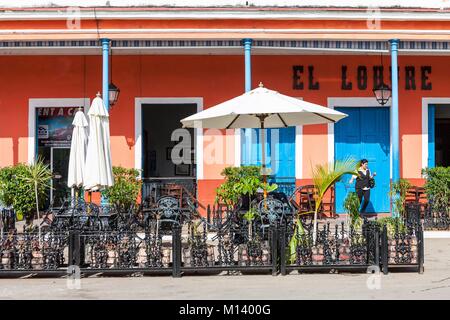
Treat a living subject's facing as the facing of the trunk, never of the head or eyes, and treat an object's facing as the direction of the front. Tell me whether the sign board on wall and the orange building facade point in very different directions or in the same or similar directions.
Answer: same or similar directions

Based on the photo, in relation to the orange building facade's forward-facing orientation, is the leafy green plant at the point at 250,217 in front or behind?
in front

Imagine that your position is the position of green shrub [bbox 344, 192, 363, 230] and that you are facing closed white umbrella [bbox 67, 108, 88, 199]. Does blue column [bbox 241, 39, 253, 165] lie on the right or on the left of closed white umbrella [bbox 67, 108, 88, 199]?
right

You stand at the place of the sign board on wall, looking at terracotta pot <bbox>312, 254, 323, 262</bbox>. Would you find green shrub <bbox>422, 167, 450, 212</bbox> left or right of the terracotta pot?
left

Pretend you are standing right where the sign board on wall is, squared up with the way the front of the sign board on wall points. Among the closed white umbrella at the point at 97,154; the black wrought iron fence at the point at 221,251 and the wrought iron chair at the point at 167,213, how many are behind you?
0

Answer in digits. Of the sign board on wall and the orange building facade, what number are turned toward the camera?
2

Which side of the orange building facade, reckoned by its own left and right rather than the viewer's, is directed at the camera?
front

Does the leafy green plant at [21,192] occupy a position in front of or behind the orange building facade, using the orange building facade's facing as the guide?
in front

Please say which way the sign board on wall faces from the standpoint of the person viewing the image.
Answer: facing the viewer

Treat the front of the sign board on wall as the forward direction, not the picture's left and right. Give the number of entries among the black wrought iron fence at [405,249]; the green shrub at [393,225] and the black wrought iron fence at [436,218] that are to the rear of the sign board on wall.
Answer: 0

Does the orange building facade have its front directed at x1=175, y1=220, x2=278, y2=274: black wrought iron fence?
yes

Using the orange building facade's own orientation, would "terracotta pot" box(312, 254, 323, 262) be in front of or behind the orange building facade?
in front

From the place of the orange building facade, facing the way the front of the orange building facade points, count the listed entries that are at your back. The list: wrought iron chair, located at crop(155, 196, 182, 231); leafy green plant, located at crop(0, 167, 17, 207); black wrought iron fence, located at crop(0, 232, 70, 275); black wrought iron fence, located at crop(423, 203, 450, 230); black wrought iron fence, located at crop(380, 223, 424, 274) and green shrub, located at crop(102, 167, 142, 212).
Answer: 0

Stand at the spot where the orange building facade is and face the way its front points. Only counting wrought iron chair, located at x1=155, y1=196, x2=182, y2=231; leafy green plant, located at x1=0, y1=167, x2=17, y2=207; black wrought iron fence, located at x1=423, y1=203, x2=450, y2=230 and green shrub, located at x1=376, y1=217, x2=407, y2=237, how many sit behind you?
0

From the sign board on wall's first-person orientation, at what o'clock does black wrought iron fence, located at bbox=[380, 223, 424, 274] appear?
The black wrought iron fence is roughly at 11 o'clock from the sign board on wall.

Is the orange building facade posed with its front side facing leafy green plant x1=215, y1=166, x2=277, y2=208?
yes
